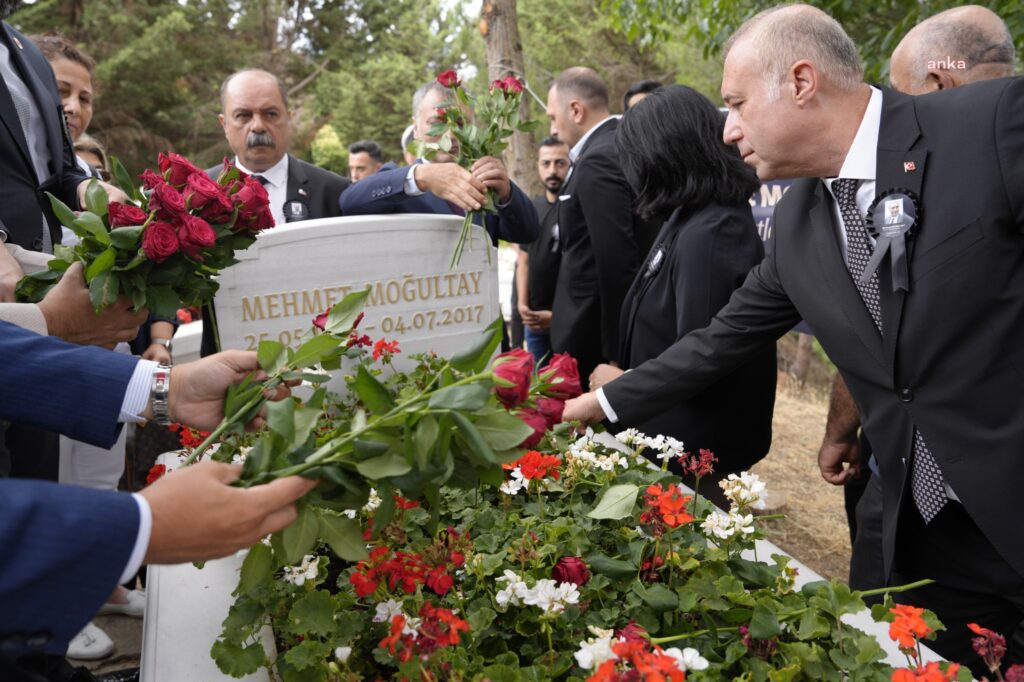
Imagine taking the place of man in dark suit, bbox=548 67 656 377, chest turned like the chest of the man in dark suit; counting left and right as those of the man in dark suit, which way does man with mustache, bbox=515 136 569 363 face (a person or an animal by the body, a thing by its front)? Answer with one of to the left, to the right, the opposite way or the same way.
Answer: to the left

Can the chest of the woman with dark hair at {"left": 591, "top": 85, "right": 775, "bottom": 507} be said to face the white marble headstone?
yes

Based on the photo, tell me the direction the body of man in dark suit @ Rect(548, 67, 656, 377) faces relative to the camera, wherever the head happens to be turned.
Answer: to the viewer's left

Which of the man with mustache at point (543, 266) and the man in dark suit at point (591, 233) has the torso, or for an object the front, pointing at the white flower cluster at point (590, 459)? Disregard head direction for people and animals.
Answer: the man with mustache

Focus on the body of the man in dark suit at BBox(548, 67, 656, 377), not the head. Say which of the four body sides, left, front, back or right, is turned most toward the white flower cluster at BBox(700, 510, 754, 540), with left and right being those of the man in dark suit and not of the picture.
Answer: left

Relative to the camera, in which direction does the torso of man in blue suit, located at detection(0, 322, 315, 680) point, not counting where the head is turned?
to the viewer's right

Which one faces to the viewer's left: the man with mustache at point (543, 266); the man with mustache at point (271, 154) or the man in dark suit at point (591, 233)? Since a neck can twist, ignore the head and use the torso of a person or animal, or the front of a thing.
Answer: the man in dark suit

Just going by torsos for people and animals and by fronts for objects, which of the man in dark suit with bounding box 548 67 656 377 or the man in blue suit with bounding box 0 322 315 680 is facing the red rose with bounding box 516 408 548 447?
the man in blue suit

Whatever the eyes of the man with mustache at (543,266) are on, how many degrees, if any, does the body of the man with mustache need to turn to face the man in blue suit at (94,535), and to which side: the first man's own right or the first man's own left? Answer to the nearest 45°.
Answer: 0° — they already face them
